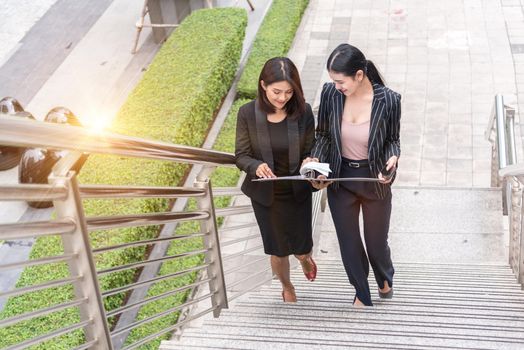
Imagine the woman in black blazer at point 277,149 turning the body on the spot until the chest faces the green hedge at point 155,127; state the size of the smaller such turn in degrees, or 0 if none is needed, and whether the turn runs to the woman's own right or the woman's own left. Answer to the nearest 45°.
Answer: approximately 180°

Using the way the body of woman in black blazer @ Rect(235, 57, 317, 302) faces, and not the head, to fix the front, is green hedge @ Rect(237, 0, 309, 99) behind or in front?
behind

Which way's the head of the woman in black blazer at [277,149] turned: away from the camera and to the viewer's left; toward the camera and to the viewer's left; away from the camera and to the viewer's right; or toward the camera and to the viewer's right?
toward the camera and to the viewer's right

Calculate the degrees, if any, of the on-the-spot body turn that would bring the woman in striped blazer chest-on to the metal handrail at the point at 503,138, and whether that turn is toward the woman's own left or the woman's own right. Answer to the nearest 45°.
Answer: approximately 135° to the woman's own left

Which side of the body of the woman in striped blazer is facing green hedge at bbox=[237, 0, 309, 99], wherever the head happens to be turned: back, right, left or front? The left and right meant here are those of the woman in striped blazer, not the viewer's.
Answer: back

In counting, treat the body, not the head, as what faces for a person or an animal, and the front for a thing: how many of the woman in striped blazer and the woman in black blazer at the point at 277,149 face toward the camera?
2

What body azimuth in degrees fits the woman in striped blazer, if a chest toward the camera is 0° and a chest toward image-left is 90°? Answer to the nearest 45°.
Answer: approximately 0°
